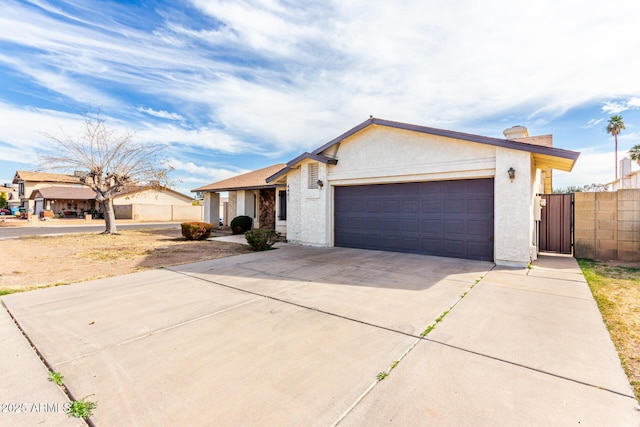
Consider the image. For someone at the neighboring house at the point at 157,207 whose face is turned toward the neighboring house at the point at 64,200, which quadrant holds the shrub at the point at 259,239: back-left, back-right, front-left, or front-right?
back-left

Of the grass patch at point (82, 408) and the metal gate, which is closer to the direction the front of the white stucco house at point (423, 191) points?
the grass patch

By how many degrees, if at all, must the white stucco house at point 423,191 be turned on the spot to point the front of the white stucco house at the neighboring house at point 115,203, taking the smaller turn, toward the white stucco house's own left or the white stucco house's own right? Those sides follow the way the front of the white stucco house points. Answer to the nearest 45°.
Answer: approximately 90° to the white stucco house's own right

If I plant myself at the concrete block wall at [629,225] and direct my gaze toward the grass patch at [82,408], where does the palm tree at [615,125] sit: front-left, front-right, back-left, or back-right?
back-right

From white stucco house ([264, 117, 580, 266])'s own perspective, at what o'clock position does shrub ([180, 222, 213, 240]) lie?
The shrub is roughly at 2 o'clock from the white stucco house.

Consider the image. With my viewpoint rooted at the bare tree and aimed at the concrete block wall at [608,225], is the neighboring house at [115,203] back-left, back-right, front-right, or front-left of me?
back-left

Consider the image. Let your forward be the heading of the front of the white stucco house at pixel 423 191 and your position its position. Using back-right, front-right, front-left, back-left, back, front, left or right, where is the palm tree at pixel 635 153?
back

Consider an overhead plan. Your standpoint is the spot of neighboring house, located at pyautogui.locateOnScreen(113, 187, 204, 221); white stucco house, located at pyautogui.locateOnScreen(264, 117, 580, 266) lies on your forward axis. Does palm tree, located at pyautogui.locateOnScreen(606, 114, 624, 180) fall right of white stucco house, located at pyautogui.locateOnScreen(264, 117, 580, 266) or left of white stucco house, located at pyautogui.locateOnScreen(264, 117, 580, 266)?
left

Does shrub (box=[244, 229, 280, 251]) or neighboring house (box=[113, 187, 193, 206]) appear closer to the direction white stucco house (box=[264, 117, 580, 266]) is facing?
the shrub

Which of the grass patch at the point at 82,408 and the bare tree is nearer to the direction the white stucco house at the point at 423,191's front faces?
the grass patch

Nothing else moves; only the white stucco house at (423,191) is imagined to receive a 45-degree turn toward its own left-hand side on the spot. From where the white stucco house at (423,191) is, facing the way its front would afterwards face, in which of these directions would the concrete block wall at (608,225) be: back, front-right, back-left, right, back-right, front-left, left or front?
left

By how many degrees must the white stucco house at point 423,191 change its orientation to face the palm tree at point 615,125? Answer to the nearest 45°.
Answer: approximately 180°

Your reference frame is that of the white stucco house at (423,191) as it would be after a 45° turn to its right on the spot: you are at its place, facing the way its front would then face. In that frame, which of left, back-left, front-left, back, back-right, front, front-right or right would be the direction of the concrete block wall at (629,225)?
back

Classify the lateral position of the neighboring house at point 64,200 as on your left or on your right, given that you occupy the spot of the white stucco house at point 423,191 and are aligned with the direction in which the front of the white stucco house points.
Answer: on your right

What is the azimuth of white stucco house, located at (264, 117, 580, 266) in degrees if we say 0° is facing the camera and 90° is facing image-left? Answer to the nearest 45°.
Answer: approximately 45°

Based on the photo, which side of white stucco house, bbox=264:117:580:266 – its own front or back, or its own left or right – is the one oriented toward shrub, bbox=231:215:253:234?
right

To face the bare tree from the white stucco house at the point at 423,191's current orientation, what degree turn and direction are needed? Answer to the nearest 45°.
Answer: approximately 45° to its right
